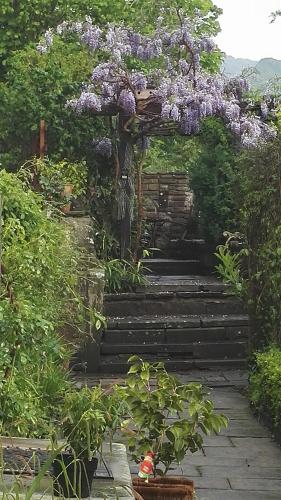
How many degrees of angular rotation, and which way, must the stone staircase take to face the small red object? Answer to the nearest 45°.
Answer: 0° — it already faces it

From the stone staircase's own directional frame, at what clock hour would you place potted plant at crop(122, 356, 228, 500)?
The potted plant is roughly at 12 o'clock from the stone staircase.

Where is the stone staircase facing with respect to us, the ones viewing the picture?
facing the viewer

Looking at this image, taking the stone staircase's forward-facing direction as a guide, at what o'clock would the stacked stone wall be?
The stacked stone wall is roughly at 6 o'clock from the stone staircase.

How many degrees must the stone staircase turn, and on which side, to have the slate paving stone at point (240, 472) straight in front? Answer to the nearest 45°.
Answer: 0° — it already faces it

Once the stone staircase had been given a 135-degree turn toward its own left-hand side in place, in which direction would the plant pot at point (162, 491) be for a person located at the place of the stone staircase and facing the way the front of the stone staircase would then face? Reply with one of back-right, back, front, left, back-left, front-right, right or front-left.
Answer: back-right

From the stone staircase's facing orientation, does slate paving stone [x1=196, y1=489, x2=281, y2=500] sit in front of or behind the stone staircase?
in front

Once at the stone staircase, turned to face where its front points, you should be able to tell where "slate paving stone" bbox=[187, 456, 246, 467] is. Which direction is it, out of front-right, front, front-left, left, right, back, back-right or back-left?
front

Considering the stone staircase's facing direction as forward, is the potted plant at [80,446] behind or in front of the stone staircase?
in front

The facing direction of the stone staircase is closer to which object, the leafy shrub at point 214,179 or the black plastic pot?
the black plastic pot

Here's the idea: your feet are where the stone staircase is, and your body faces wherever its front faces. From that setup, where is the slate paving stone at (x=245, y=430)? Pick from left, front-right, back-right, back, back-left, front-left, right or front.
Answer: front

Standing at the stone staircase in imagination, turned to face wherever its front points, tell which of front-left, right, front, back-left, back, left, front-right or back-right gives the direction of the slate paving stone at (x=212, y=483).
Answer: front
